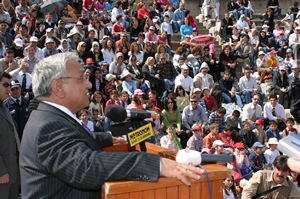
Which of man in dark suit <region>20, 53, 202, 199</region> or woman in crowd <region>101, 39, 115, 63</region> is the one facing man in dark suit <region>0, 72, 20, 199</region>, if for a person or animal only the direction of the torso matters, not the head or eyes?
the woman in crowd

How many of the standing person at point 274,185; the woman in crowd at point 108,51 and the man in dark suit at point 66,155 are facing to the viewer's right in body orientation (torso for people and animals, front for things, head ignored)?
1

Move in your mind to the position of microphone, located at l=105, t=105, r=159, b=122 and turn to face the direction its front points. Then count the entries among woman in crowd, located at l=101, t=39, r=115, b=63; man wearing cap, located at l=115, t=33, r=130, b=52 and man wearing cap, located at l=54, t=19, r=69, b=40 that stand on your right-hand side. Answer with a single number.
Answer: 3

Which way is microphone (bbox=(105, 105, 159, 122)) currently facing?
to the viewer's left

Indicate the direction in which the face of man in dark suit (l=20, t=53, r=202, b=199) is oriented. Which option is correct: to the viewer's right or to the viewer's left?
to the viewer's right

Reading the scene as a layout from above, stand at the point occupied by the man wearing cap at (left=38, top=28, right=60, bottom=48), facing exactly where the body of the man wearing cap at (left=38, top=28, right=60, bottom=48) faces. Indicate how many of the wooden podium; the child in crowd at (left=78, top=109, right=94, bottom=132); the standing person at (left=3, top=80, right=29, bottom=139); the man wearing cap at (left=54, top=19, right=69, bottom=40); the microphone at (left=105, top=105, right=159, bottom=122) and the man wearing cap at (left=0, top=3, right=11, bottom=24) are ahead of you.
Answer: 4

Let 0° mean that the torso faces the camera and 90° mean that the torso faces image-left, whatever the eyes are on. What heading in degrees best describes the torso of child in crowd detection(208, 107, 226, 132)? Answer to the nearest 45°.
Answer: approximately 45°

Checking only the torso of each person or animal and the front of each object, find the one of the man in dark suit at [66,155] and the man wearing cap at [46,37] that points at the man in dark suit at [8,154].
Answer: the man wearing cap
